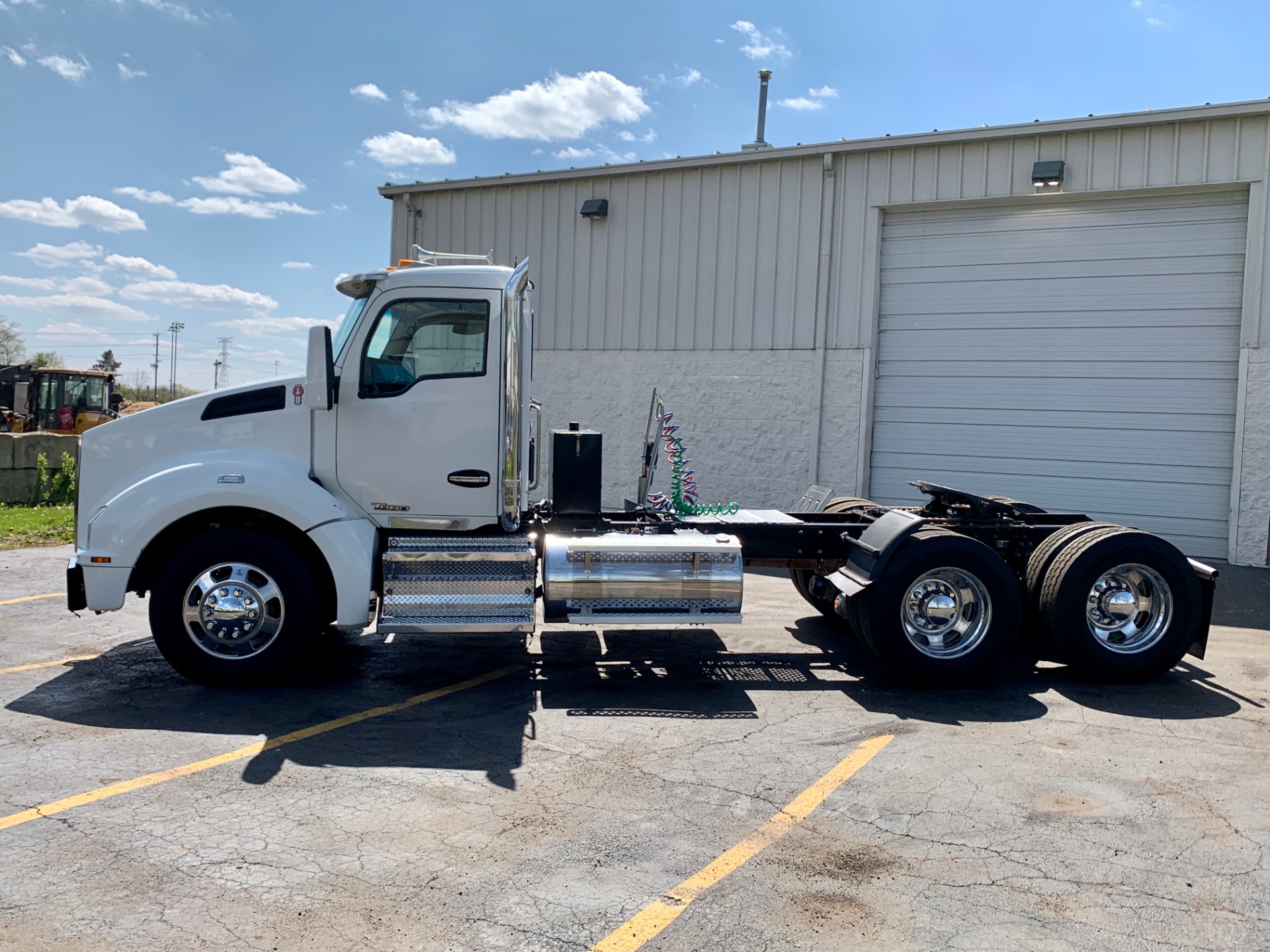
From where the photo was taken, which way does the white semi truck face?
to the viewer's left

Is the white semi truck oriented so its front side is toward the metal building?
no

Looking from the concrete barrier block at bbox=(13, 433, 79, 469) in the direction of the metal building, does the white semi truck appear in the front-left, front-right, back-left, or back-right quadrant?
front-right

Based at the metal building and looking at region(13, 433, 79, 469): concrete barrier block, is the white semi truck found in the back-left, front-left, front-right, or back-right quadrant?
front-left

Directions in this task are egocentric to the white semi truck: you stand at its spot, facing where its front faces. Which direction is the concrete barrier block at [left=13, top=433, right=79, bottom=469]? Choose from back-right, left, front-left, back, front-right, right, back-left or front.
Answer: front-right

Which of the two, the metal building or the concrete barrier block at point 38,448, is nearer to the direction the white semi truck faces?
the concrete barrier block
